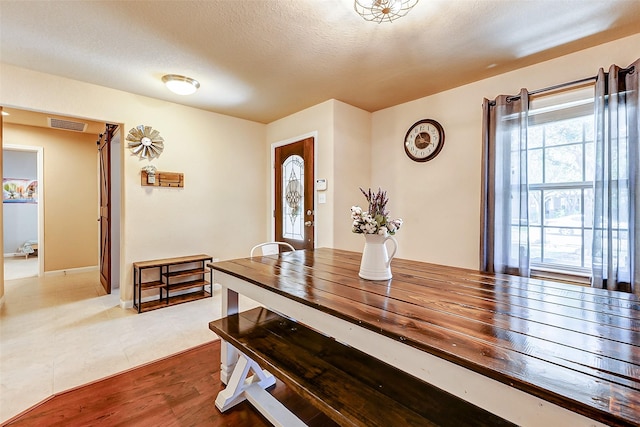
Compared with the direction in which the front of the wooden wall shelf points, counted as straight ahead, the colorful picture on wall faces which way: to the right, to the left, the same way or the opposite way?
the same way

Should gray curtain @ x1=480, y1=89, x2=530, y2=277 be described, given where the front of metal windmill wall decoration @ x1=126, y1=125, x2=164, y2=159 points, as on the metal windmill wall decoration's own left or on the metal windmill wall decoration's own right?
on the metal windmill wall decoration's own left

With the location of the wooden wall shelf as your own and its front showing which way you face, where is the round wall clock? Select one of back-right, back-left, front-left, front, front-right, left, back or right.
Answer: front-left

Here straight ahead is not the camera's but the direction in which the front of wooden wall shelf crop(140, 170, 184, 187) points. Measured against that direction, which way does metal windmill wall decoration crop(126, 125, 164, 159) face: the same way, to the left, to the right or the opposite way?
the same way

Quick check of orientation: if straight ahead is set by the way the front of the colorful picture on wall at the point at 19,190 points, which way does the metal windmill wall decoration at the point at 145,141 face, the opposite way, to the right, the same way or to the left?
the same way

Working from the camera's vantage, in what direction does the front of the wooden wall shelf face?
facing the viewer

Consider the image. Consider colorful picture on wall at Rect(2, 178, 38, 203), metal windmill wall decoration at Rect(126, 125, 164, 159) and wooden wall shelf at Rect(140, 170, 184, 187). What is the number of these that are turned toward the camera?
3

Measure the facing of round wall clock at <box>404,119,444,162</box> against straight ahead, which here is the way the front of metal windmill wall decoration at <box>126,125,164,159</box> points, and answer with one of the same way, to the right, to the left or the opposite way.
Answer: to the right

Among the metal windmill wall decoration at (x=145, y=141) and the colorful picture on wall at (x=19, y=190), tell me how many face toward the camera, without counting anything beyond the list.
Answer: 2

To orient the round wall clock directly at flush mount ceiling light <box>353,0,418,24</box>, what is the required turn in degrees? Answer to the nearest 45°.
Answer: approximately 45° to its left

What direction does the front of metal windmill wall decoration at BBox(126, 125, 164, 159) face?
toward the camera

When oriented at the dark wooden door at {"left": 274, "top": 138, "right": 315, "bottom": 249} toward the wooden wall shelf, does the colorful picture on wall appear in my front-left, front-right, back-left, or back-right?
front-right
